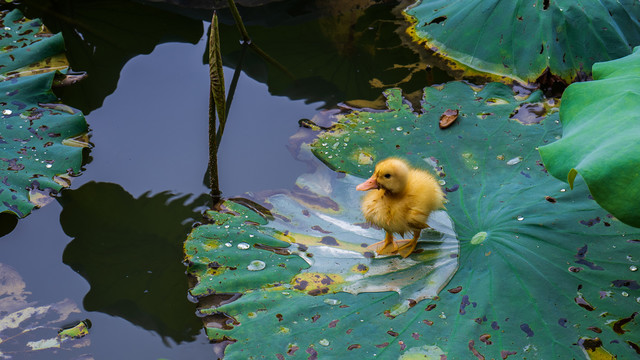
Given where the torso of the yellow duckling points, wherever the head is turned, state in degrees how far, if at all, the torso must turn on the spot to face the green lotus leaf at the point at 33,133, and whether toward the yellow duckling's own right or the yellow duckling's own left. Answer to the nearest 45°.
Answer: approximately 45° to the yellow duckling's own right

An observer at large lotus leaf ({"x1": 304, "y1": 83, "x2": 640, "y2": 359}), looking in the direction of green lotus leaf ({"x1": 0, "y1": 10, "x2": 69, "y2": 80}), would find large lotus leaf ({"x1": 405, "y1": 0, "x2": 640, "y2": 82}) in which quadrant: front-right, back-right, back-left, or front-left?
front-right

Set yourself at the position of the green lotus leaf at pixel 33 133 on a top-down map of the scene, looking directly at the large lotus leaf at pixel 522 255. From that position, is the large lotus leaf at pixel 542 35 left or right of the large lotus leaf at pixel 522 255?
left

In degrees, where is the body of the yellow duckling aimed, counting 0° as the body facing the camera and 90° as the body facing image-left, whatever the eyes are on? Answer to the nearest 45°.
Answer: approximately 45°

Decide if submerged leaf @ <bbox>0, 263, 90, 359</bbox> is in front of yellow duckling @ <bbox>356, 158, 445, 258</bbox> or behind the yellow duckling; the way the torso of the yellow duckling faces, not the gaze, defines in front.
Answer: in front

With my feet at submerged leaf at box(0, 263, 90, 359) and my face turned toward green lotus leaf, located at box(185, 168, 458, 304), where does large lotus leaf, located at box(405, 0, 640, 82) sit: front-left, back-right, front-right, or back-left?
front-left

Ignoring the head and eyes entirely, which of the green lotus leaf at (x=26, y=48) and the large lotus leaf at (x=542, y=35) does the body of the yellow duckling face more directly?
the green lotus leaf

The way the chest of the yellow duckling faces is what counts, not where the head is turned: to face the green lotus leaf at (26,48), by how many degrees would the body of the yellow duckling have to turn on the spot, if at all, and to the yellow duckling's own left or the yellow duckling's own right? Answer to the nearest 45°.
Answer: approximately 90° to the yellow duckling's own right
